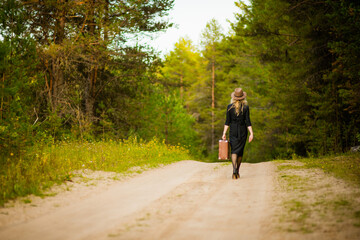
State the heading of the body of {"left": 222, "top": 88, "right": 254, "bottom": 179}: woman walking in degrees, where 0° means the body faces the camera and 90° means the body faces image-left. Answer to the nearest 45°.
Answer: approximately 180°
